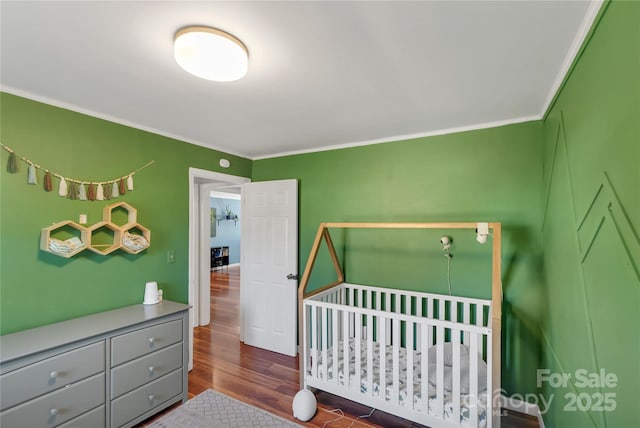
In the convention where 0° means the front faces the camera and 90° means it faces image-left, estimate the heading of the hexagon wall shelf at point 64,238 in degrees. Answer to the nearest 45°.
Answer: approximately 315°

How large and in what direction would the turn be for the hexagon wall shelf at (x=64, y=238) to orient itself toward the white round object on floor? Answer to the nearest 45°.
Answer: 0° — it already faces it

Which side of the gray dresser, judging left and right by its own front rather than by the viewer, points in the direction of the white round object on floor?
front

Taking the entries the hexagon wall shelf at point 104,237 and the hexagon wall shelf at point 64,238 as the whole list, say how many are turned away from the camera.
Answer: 0

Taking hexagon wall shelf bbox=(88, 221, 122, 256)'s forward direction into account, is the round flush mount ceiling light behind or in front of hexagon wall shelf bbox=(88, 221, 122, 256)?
in front

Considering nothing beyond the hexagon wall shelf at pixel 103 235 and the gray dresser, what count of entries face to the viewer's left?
0

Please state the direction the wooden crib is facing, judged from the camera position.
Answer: facing the viewer and to the left of the viewer

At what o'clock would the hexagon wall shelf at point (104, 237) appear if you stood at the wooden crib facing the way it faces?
The hexagon wall shelf is roughly at 1 o'clock from the wooden crib.

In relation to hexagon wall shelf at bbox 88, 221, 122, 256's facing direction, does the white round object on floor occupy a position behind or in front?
in front

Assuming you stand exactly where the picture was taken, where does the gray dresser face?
facing the viewer and to the right of the viewer

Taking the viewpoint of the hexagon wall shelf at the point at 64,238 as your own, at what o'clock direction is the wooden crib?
The wooden crib is roughly at 12 o'clock from the hexagon wall shelf.

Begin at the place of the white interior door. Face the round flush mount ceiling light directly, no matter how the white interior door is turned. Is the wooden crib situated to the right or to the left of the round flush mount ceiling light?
left

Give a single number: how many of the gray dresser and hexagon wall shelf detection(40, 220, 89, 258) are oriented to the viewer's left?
0

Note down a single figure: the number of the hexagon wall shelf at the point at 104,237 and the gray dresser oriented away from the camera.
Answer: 0

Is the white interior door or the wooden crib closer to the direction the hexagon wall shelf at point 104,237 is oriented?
the wooden crib
